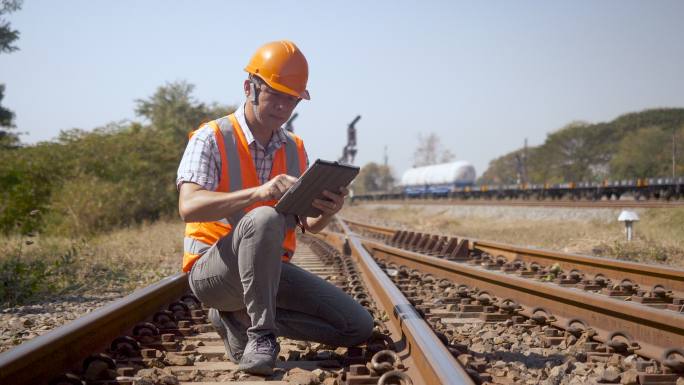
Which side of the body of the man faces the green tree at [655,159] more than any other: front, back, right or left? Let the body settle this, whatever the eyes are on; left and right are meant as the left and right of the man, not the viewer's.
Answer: left

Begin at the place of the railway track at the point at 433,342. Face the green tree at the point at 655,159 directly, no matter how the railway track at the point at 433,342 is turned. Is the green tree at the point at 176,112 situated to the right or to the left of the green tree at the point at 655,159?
left

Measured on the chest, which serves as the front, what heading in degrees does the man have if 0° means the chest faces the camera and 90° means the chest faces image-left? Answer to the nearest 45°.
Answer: approximately 315°

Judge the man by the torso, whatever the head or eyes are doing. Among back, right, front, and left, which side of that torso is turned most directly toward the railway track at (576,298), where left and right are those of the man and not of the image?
left

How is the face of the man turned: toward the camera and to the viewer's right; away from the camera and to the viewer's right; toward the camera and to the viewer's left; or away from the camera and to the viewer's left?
toward the camera and to the viewer's right

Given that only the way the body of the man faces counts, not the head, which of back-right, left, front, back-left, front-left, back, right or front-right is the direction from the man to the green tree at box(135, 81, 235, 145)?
back-left
